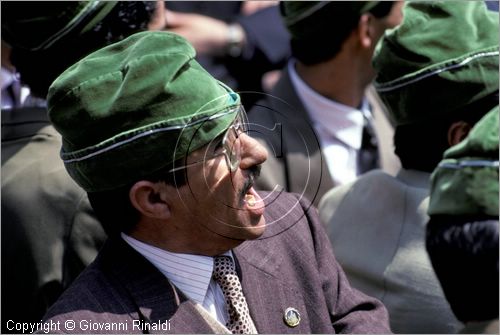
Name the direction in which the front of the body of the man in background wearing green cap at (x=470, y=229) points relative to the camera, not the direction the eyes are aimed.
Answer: away from the camera

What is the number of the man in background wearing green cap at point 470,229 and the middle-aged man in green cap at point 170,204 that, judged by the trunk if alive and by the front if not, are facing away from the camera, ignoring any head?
1

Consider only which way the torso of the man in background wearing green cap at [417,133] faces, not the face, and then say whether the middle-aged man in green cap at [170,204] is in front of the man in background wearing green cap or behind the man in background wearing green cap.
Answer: behind

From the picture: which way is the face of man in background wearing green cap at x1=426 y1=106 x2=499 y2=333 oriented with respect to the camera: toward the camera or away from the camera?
away from the camera

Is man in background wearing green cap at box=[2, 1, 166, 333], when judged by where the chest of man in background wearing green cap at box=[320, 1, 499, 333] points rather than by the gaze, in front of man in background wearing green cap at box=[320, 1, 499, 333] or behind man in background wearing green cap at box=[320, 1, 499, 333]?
behind

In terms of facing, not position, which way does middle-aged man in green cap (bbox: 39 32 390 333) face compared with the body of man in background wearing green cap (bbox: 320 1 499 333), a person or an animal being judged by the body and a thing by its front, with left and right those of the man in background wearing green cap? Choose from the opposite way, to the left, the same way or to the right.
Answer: to the right

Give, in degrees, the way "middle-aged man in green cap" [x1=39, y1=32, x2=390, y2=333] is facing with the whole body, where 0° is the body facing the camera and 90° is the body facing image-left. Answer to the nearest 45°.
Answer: approximately 315°

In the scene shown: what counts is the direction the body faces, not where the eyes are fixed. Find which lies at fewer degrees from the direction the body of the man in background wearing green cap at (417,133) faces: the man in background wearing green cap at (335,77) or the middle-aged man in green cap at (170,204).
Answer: the man in background wearing green cap

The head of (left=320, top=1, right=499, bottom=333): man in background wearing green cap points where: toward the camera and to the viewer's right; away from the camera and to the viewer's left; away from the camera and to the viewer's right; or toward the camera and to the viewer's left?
away from the camera and to the viewer's right

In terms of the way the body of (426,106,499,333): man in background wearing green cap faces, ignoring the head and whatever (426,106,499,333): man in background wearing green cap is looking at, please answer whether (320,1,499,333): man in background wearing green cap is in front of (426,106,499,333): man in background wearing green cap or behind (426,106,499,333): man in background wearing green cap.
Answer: in front

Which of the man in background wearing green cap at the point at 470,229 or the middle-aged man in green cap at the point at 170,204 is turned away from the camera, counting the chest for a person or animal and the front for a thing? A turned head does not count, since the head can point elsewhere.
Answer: the man in background wearing green cap

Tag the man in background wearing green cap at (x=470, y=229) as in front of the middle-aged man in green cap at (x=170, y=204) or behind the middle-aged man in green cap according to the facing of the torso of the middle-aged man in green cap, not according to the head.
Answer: in front

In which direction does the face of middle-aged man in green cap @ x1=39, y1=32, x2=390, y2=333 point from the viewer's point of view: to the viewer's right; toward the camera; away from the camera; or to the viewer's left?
to the viewer's right
